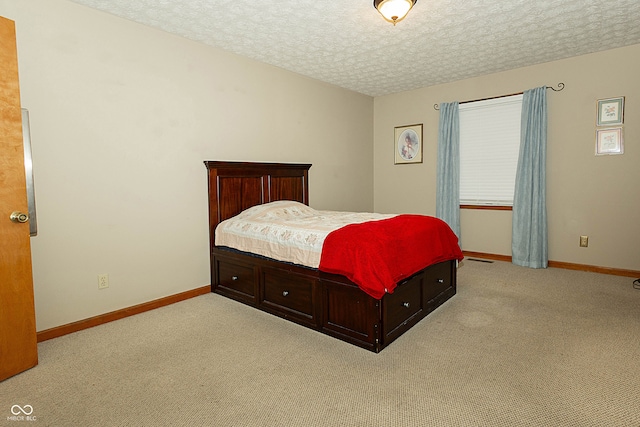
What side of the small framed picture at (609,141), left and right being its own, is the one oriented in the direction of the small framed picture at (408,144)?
right

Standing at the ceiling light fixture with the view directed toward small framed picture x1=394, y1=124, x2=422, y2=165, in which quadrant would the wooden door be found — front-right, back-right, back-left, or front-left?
back-left

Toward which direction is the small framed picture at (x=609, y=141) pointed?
toward the camera

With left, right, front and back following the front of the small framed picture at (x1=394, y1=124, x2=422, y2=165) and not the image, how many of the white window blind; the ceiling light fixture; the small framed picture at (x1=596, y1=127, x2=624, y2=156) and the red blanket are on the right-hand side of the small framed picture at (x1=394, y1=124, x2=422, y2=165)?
0

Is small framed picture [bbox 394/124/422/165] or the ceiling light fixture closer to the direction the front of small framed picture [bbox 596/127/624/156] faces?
the ceiling light fixture

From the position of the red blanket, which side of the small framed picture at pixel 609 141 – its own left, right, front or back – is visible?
front

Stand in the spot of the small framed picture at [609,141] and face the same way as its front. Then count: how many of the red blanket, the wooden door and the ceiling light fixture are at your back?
0

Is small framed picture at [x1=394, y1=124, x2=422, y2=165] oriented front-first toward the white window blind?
no

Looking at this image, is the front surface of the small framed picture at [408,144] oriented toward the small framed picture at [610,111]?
no

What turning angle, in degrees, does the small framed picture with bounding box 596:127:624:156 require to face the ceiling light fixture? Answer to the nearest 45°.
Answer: approximately 45° to its right

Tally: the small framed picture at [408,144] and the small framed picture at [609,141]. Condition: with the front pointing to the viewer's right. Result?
0

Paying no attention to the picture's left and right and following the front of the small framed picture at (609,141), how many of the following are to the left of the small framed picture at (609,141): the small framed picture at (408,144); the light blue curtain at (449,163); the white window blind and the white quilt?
0

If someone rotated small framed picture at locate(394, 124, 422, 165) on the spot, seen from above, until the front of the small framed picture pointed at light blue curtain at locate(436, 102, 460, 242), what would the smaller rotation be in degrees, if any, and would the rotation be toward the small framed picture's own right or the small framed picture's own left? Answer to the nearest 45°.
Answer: approximately 90° to the small framed picture's own left

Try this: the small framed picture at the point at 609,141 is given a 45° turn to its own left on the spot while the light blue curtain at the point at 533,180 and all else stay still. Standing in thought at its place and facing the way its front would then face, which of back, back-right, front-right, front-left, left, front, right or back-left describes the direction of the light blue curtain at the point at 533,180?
back-right

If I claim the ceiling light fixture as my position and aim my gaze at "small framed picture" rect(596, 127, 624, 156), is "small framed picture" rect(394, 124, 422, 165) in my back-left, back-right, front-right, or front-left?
front-left

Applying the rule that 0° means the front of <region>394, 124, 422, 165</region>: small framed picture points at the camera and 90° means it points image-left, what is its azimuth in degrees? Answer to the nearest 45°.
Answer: approximately 45°

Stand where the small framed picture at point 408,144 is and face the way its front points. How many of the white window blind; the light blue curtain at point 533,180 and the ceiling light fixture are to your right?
0

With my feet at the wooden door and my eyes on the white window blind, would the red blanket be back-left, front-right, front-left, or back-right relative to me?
front-right

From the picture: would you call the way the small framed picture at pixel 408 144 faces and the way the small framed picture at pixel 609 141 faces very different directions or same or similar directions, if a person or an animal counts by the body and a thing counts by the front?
same or similar directions
